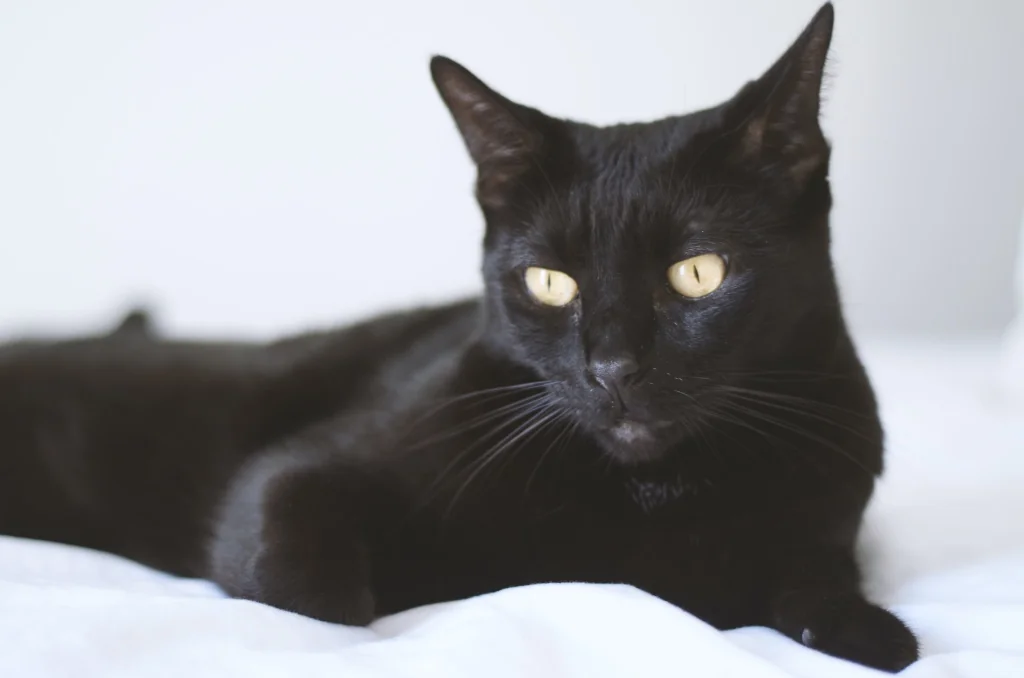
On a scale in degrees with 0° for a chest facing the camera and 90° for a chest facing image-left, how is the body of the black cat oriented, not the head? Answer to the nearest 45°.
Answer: approximately 315°
